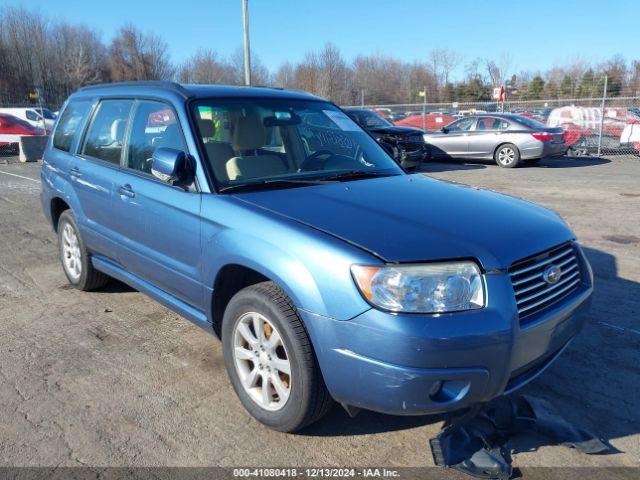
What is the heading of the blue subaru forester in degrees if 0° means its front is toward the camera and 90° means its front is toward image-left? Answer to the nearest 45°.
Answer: approximately 315°

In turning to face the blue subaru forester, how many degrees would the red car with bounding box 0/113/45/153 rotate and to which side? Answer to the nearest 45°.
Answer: approximately 90° to its right

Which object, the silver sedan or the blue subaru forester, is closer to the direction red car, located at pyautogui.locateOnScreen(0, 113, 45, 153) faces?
the silver sedan

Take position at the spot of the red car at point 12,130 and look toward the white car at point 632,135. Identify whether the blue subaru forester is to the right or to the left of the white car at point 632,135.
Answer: right

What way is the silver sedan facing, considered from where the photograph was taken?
facing away from the viewer and to the left of the viewer

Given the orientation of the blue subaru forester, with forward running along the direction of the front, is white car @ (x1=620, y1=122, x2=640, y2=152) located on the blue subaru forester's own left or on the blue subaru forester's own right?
on the blue subaru forester's own left

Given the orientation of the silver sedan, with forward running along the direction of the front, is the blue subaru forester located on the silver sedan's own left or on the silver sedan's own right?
on the silver sedan's own left

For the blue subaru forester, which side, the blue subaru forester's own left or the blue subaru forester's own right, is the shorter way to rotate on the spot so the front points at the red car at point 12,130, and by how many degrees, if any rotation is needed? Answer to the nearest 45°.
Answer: approximately 180°

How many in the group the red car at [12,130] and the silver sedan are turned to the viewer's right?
1

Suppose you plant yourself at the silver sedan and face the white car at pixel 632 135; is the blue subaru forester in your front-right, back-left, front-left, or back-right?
back-right
